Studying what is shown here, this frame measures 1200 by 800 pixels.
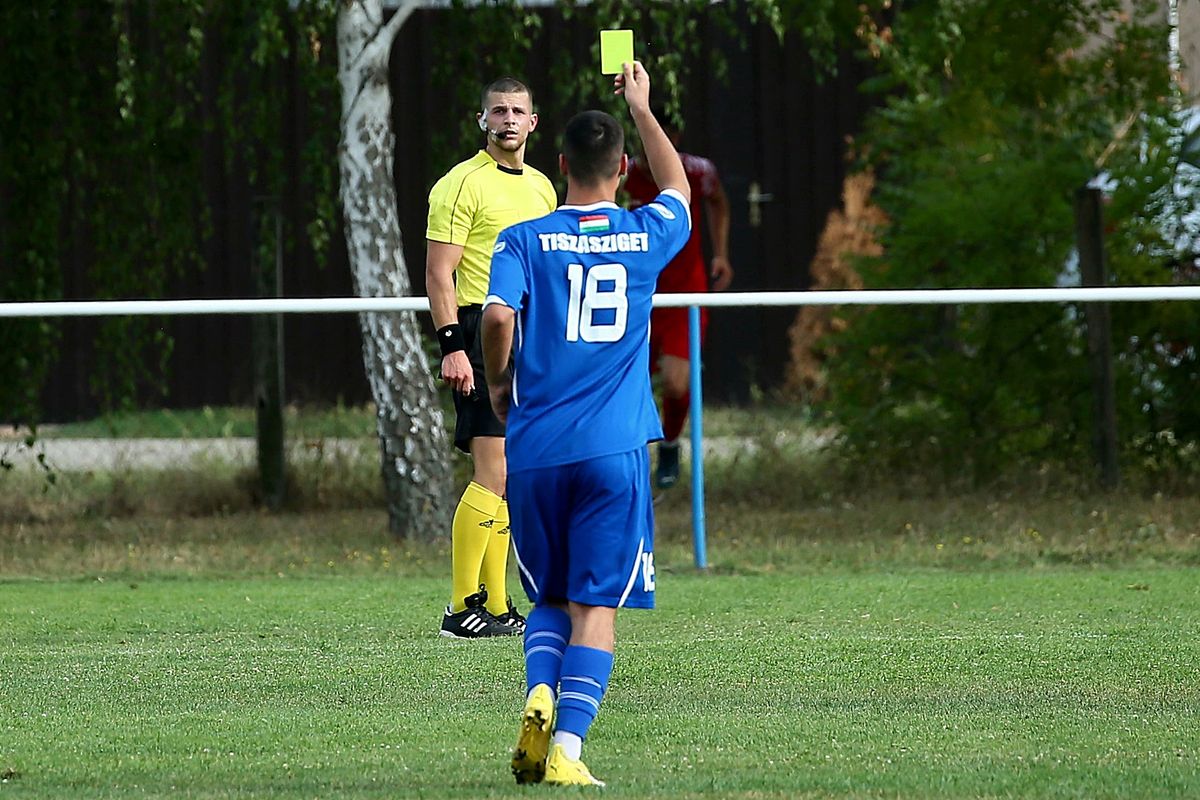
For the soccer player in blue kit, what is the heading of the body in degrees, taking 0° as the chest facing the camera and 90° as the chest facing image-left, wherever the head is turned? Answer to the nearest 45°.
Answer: approximately 180°

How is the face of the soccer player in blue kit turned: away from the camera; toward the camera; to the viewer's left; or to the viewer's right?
away from the camera

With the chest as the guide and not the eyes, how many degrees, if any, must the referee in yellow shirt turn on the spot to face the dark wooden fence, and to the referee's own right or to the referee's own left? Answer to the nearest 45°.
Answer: approximately 135° to the referee's own left

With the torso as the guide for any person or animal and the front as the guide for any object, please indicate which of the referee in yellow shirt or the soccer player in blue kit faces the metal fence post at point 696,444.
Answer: the soccer player in blue kit

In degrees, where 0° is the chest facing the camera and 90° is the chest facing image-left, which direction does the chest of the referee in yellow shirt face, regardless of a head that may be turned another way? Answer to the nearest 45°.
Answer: approximately 315°

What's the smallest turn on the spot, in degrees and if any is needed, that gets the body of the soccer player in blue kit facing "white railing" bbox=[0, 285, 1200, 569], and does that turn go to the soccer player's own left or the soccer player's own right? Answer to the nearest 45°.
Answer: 0° — they already face it

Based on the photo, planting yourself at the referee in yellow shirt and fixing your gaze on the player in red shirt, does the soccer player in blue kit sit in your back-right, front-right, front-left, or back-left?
back-right

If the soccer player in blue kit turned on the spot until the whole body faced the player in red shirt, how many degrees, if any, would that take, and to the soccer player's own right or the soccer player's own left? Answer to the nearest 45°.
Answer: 0° — they already face them

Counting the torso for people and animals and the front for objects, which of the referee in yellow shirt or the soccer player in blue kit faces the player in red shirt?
the soccer player in blue kit

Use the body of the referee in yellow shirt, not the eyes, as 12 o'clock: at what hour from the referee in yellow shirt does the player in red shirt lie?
The player in red shirt is roughly at 8 o'clock from the referee in yellow shirt.

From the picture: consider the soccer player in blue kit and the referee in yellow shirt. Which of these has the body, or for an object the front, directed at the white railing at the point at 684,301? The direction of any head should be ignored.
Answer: the soccer player in blue kit
